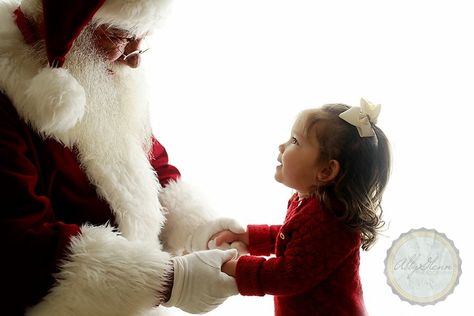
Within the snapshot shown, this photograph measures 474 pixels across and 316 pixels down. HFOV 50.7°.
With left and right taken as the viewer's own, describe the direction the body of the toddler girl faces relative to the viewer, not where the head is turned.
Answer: facing to the left of the viewer

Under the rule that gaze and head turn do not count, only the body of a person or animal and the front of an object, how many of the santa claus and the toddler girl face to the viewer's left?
1

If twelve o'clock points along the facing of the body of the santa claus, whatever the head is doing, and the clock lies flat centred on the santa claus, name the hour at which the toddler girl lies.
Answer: The toddler girl is roughly at 12 o'clock from the santa claus.

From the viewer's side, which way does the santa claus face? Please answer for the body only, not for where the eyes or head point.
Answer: to the viewer's right

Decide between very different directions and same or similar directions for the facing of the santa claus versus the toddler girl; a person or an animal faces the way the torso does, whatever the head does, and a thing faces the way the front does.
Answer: very different directions

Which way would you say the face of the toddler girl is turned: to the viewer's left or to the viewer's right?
to the viewer's left

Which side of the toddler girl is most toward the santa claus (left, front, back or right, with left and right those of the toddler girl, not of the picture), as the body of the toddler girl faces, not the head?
front
